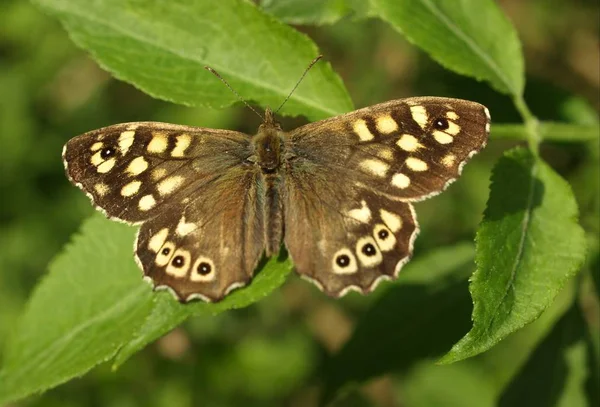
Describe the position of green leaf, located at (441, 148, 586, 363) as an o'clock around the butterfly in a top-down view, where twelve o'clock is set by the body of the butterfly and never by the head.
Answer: The green leaf is roughly at 4 o'clock from the butterfly.

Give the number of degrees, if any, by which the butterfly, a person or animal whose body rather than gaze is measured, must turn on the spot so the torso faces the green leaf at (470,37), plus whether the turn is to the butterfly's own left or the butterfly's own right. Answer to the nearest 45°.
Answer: approximately 45° to the butterfly's own right

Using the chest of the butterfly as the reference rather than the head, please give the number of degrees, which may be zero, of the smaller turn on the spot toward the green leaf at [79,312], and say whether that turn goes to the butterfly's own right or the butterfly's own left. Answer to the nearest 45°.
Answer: approximately 90° to the butterfly's own left

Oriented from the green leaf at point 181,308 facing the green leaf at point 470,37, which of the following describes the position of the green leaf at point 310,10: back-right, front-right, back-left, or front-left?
front-left

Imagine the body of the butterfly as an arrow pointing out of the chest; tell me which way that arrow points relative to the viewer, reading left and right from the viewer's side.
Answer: facing away from the viewer

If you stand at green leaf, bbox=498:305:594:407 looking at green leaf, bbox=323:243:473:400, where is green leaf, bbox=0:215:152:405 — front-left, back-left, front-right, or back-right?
front-left

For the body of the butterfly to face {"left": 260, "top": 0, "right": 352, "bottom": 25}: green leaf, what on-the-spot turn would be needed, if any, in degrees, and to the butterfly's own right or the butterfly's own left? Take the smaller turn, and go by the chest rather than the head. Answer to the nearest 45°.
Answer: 0° — it already faces it
